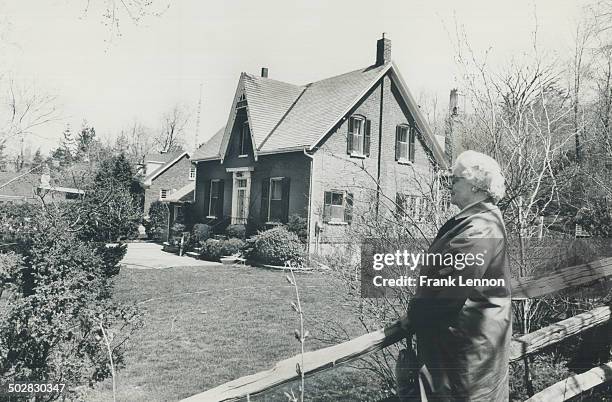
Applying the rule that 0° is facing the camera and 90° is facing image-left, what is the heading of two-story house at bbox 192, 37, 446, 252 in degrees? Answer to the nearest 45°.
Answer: approximately 45°

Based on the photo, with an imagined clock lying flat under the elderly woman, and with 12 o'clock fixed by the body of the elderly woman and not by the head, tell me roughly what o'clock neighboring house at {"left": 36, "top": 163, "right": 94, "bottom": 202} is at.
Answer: The neighboring house is roughly at 1 o'clock from the elderly woman.

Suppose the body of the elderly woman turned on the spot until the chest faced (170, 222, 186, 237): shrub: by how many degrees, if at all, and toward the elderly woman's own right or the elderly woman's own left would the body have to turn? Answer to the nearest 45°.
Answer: approximately 45° to the elderly woman's own right

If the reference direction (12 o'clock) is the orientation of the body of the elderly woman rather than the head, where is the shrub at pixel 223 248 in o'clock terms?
The shrub is roughly at 2 o'clock from the elderly woman.

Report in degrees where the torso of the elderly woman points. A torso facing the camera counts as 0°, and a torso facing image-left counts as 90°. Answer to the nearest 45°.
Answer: approximately 90°

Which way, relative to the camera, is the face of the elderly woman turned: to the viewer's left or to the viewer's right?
to the viewer's left

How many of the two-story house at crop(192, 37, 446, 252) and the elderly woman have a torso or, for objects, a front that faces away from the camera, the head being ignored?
0

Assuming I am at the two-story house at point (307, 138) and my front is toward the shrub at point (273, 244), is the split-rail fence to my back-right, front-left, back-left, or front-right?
front-left

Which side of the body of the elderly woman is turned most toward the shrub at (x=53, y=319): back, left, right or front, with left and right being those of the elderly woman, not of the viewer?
front

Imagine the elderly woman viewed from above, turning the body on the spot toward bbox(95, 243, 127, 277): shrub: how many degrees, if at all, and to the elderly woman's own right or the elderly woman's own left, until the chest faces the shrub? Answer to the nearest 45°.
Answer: approximately 45° to the elderly woman's own right

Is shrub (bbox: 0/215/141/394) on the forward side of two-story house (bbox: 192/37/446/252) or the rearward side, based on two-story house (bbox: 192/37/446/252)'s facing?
on the forward side
